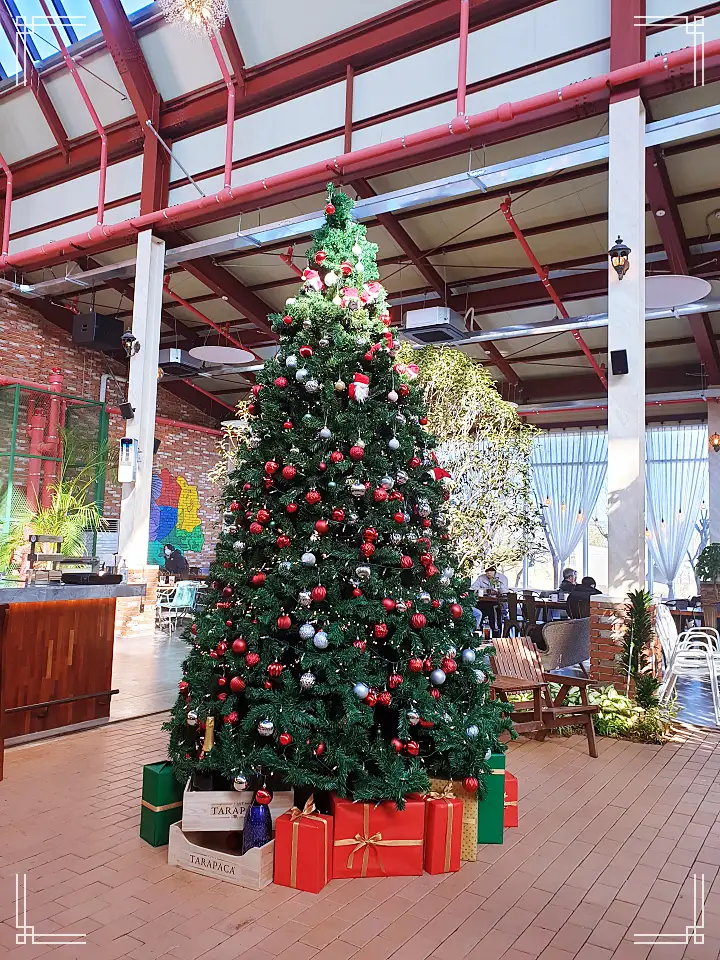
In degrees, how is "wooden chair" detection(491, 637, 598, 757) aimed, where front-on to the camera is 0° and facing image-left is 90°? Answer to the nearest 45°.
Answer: approximately 315°

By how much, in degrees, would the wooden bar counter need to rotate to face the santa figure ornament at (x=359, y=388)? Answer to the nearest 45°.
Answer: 0° — it already faces it

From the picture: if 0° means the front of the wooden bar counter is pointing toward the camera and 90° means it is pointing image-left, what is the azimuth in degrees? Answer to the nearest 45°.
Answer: approximately 315°

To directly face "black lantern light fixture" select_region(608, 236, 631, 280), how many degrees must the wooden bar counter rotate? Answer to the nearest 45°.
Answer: approximately 45° to its left

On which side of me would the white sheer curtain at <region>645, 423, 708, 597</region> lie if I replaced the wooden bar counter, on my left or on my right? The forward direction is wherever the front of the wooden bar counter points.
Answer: on my left

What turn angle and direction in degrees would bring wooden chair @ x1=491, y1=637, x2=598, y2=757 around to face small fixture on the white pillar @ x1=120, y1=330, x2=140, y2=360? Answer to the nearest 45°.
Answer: approximately 180°

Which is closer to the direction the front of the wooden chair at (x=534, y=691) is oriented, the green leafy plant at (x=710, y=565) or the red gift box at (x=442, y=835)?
the red gift box

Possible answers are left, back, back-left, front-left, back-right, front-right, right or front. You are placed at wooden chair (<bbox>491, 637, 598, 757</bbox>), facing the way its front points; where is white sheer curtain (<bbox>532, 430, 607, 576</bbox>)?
back-left

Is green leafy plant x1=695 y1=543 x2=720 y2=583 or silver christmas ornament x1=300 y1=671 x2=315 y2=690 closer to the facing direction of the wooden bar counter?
the silver christmas ornament

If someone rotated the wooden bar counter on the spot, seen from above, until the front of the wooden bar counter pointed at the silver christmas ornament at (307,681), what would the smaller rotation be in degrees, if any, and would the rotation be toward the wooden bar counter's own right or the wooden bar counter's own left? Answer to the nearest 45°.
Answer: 0° — it already faces it

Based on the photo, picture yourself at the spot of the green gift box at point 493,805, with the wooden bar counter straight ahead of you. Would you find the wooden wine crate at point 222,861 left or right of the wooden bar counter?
left
